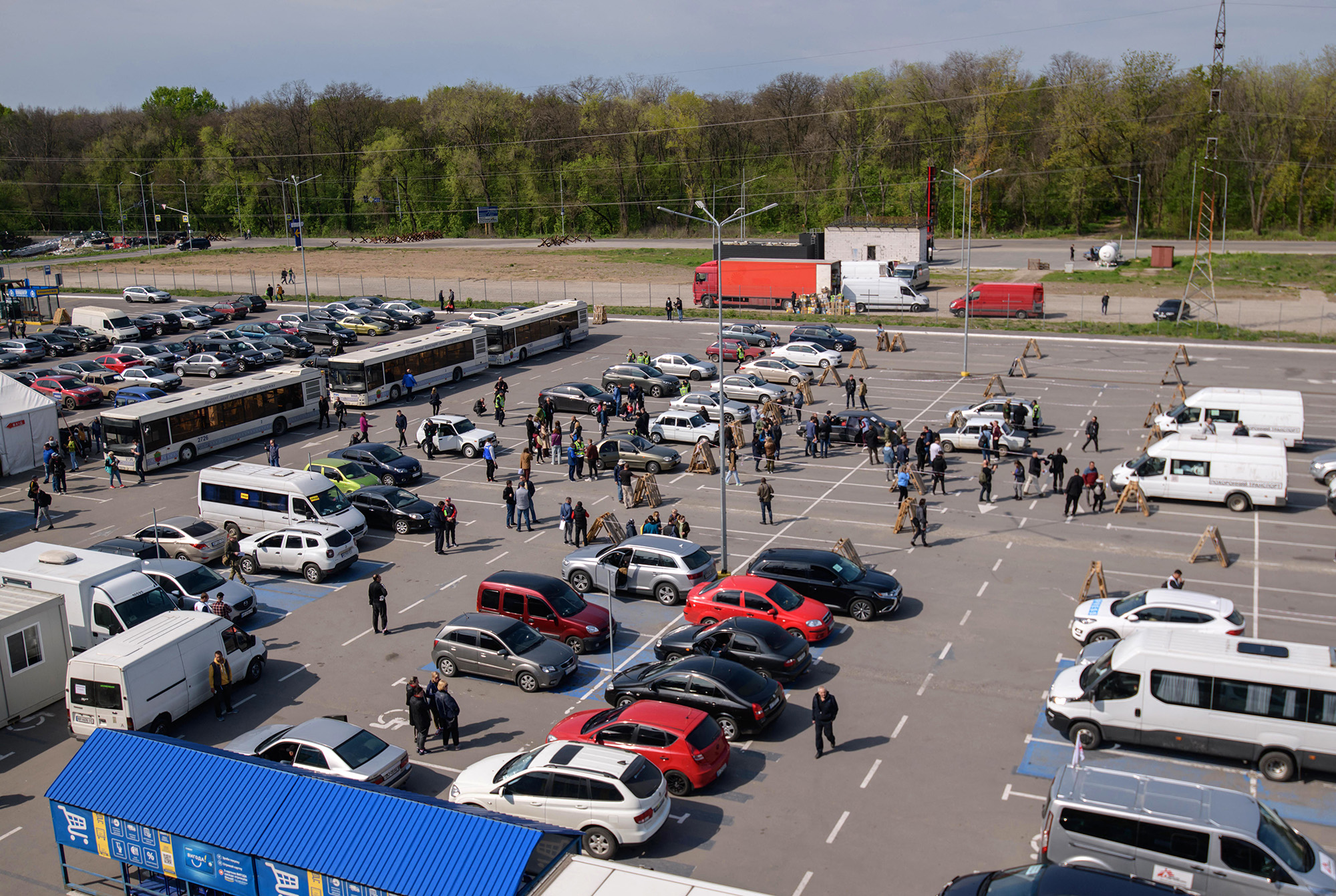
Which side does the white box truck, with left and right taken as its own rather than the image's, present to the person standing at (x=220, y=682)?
front

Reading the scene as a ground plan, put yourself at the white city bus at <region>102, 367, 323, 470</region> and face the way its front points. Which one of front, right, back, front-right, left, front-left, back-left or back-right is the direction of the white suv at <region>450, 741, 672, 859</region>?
front-left

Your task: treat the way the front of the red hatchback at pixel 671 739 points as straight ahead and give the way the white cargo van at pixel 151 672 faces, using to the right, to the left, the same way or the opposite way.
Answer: to the right

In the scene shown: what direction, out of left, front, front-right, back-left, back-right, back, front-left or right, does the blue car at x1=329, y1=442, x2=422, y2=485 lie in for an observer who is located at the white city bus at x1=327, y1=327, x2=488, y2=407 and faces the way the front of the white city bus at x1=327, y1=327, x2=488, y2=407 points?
front-left

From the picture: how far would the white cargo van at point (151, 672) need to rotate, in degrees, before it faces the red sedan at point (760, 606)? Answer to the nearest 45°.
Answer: approximately 45° to its right

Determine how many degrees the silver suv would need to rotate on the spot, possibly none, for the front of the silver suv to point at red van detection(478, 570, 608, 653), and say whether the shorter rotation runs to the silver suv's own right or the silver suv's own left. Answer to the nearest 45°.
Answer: approximately 90° to the silver suv's own left

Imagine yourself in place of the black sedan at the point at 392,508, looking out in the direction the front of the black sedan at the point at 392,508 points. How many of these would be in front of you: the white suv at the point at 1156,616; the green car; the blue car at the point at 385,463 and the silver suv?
2

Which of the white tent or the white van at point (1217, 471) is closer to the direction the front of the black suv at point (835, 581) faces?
the white van

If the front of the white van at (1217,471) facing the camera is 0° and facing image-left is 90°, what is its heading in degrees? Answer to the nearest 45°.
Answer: approximately 90°

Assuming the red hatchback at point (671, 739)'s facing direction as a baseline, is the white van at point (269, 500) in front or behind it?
in front
